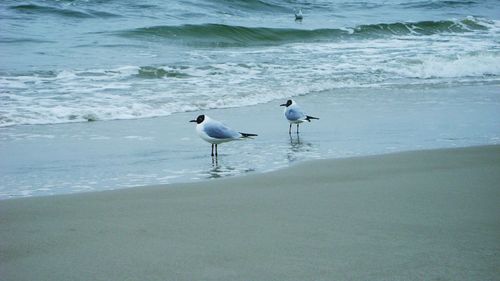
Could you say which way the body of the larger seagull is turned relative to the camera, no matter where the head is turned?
to the viewer's left

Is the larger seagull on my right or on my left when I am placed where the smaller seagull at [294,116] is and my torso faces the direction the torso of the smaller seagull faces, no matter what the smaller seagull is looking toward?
on my left

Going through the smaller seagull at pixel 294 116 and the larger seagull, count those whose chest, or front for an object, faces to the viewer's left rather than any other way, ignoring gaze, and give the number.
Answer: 2

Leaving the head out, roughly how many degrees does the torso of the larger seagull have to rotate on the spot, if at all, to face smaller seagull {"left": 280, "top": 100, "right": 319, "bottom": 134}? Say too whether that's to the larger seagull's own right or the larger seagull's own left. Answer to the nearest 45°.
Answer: approximately 135° to the larger seagull's own right

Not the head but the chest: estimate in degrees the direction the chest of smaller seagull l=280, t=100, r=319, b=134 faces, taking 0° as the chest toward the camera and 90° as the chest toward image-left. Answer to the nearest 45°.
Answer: approximately 90°

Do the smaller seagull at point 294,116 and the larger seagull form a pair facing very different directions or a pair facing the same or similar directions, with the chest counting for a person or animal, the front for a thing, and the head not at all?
same or similar directions
